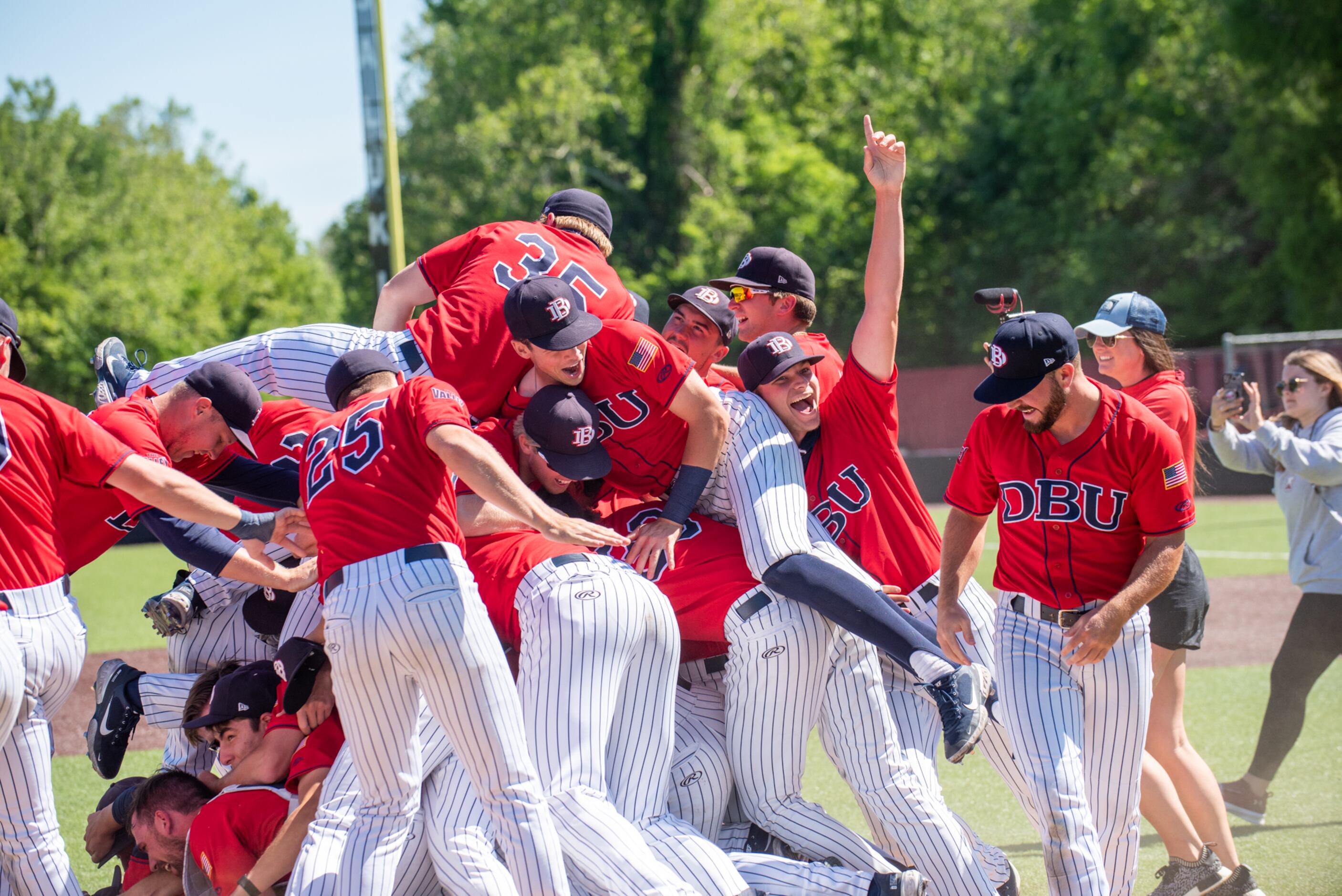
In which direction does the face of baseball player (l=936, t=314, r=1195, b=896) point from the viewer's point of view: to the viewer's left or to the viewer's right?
to the viewer's left

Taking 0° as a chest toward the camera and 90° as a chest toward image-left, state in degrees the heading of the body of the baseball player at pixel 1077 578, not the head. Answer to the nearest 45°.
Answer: approximately 0°

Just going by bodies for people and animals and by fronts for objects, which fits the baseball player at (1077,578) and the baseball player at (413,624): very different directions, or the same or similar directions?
very different directions

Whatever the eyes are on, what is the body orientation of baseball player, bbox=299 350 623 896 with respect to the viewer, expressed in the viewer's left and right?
facing away from the viewer and to the right of the viewer

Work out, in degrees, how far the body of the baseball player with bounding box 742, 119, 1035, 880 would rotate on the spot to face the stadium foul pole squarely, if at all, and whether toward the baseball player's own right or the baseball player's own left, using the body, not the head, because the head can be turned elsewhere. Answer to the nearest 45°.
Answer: approximately 90° to the baseball player's own right
